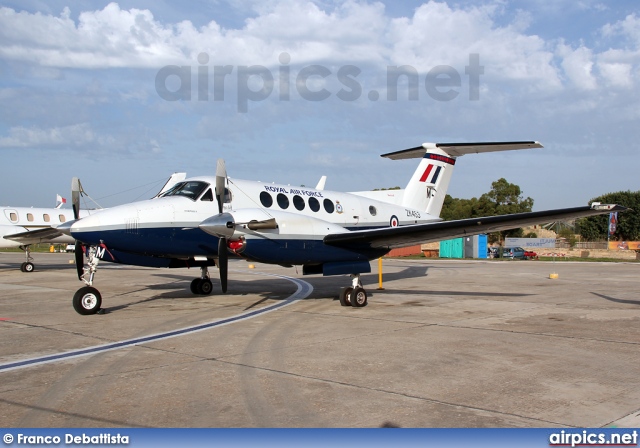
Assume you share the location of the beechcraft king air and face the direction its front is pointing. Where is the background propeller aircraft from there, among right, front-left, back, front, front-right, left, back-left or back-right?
right

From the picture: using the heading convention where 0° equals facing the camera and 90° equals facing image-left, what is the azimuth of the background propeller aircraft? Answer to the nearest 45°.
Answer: approximately 90°

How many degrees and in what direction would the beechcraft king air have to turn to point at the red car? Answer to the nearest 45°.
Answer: approximately 180°

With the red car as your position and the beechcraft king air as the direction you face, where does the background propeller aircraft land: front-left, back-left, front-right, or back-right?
front-right

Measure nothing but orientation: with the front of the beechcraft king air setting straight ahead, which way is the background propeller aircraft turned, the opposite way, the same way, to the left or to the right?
the same way

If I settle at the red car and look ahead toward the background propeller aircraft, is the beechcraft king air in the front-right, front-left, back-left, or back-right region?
front-left

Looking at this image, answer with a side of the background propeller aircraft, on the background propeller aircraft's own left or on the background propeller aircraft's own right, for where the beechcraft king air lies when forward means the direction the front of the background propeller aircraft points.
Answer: on the background propeller aircraft's own left

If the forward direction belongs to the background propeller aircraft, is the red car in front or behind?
behind

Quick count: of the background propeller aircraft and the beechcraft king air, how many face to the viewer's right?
0

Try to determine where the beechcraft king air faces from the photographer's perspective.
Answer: facing the viewer and to the left of the viewer
